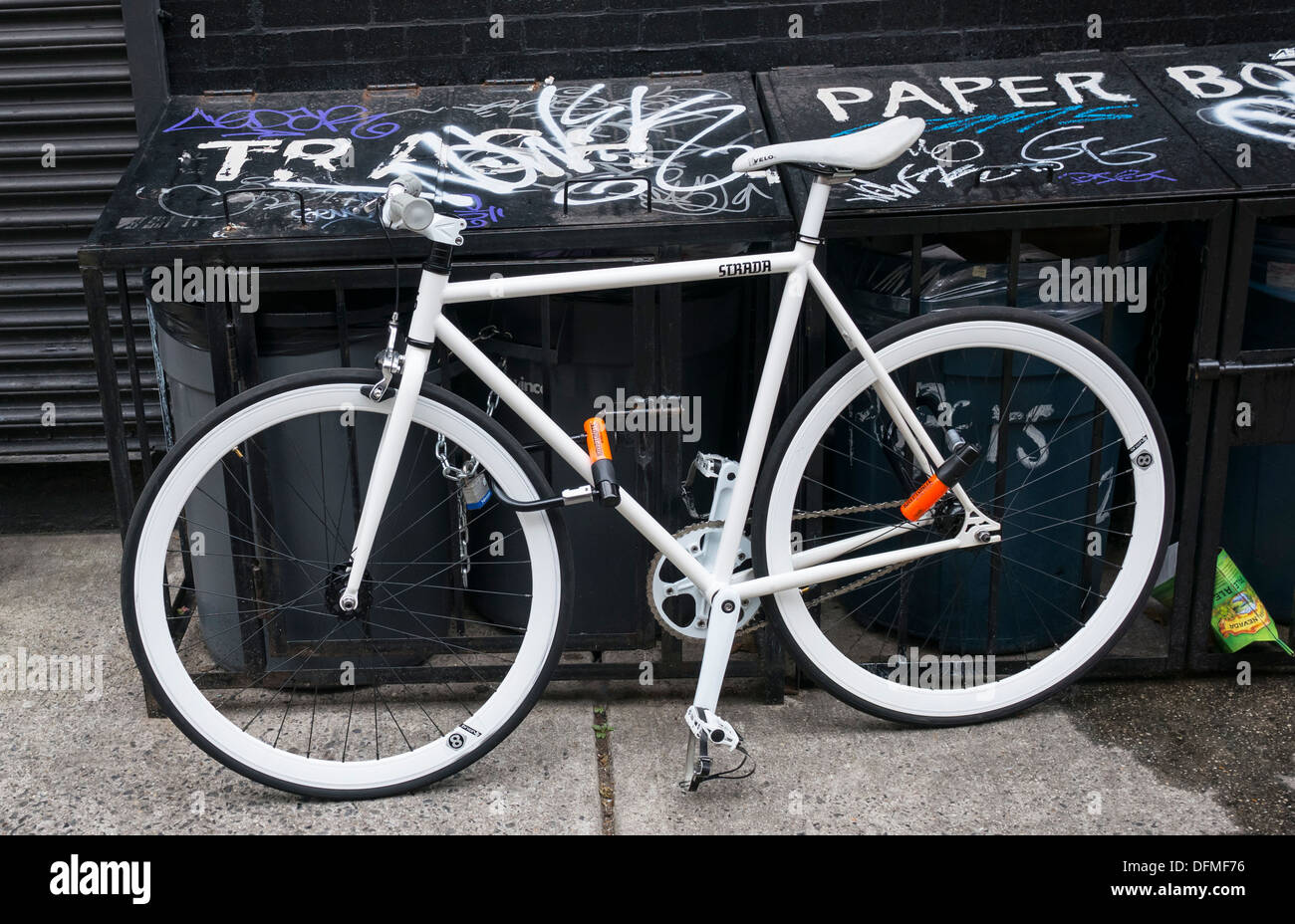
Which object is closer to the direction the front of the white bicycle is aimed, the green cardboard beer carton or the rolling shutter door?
the rolling shutter door

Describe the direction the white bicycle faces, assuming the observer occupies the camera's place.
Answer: facing to the left of the viewer

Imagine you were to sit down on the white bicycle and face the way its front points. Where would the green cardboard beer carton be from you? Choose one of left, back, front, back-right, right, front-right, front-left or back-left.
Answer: back

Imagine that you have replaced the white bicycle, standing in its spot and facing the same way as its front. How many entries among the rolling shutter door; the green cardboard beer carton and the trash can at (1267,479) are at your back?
2

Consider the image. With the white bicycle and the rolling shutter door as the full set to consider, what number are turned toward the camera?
1

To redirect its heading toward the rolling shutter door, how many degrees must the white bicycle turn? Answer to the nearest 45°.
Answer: approximately 45° to its right

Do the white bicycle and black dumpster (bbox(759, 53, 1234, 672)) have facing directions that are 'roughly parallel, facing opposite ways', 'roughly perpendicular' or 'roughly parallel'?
roughly perpendicular

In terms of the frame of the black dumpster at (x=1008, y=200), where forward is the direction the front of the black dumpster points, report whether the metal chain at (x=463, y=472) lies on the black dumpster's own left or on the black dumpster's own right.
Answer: on the black dumpster's own right

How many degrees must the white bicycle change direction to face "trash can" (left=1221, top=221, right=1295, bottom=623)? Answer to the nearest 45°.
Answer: approximately 180°

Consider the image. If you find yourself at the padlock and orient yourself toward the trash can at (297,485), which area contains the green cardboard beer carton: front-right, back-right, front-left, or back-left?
back-right

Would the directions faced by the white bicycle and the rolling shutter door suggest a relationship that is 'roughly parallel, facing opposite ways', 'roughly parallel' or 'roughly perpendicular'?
roughly perpendicular

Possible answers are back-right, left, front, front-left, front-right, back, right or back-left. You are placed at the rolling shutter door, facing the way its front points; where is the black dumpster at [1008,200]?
front-left
